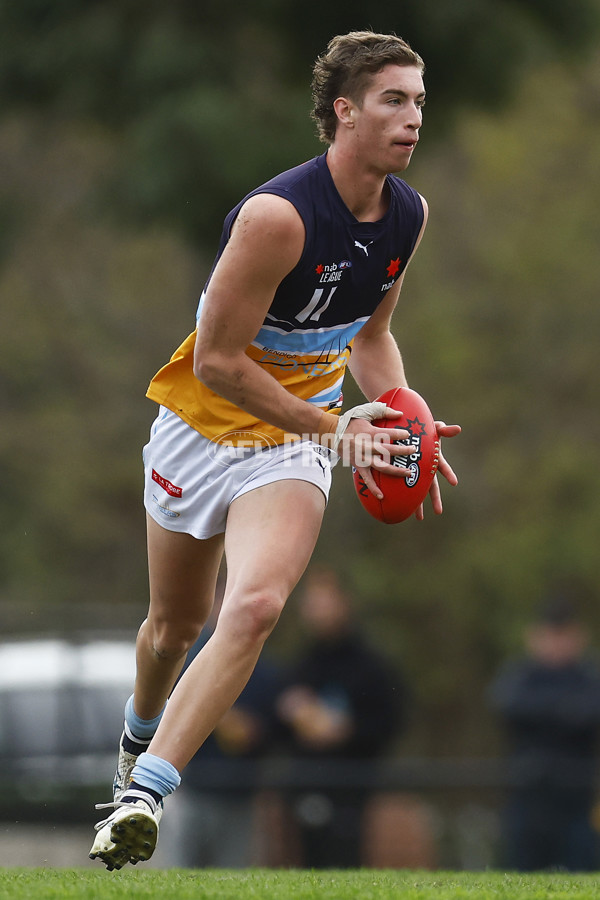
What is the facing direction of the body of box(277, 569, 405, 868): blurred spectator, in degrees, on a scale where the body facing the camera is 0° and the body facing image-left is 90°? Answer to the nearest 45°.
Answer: approximately 45°

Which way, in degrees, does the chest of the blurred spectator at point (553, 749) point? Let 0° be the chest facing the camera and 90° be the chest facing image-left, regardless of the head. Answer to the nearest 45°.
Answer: approximately 0°

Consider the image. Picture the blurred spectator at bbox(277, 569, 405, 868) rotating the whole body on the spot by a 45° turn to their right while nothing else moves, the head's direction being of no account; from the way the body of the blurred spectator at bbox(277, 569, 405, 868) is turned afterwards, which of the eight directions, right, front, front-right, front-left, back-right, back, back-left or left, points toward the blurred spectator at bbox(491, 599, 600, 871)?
back

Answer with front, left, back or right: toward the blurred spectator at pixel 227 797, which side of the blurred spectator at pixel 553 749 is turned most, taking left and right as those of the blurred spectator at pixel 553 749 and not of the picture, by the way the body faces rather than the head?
right
